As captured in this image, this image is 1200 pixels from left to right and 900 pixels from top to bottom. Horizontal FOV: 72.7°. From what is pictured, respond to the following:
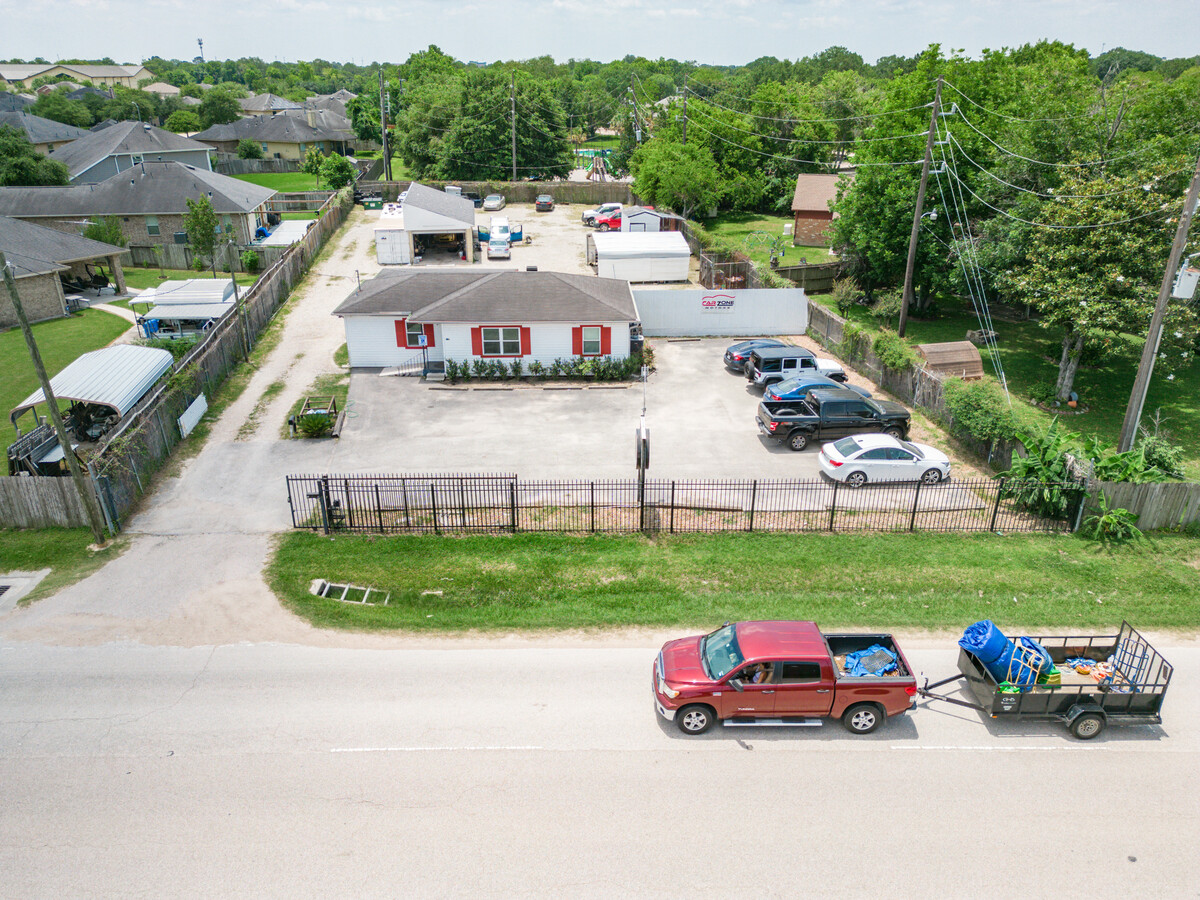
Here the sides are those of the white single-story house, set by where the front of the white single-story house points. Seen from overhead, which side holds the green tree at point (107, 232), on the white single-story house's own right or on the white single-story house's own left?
on the white single-story house's own right

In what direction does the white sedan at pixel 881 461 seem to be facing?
to the viewer's right

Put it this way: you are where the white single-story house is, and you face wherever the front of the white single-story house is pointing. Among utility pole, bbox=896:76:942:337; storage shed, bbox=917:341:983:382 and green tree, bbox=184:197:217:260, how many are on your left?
2

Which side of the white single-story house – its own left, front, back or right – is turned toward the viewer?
front

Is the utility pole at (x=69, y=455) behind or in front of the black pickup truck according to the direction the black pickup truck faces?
behind

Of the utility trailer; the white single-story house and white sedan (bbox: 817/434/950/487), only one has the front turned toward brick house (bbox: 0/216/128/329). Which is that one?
the utility trailer

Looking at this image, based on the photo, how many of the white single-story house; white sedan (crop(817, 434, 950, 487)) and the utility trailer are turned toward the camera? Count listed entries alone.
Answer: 1

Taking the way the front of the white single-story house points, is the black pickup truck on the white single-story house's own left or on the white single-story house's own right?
on the white single-story house's own left

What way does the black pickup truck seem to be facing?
to the viewer's right

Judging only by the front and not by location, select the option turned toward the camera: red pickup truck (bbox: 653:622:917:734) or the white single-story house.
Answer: the white single-story house

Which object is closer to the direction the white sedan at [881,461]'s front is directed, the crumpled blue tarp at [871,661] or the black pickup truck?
the crumpled blue tarp

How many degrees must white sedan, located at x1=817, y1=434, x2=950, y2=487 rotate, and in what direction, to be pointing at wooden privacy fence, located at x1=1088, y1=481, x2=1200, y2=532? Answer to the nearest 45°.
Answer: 0° — it already faces it

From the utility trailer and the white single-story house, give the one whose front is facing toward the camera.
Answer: the white single-story house

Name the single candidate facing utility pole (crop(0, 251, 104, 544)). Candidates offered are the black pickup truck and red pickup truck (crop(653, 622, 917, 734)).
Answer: the red pickup truck

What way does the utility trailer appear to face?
to the viewer's left

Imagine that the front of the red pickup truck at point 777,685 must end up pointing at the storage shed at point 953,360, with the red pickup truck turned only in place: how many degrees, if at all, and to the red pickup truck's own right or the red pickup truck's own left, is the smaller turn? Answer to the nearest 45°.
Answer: approximately 90° to the red pickup truck's own right

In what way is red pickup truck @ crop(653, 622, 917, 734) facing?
to the viewer's left

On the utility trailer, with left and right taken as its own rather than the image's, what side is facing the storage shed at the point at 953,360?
right

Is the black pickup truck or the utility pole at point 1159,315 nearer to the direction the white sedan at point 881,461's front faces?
the utility pole

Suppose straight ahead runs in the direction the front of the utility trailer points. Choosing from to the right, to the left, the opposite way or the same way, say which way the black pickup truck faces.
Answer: the opposite way

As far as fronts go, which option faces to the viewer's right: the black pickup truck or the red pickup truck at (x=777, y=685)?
the black pickup truck

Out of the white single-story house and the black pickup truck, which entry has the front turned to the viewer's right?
the black pickup truck
